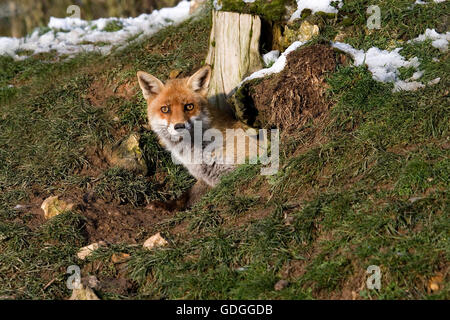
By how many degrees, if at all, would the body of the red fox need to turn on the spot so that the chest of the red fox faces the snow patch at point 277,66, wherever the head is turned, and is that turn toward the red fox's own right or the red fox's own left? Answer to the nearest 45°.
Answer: approximately 135° to the red fox's own left

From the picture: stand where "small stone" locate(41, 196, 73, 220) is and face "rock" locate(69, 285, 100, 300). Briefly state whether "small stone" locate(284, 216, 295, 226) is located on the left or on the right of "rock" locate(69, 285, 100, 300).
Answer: left

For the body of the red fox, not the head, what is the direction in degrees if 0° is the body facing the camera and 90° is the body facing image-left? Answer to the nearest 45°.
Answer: approximately 45°

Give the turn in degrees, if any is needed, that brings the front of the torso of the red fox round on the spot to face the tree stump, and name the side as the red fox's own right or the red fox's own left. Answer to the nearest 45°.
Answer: approximately 180°

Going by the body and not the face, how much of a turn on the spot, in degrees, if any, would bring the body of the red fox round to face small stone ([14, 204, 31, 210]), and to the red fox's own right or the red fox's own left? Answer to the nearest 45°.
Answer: approximately 45° to the red fox's own right

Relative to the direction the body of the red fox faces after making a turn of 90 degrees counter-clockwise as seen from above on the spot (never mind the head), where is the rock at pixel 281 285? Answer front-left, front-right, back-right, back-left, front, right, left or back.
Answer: front-right

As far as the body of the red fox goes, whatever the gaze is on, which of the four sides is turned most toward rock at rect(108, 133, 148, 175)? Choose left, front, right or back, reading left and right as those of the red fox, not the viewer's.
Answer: front
